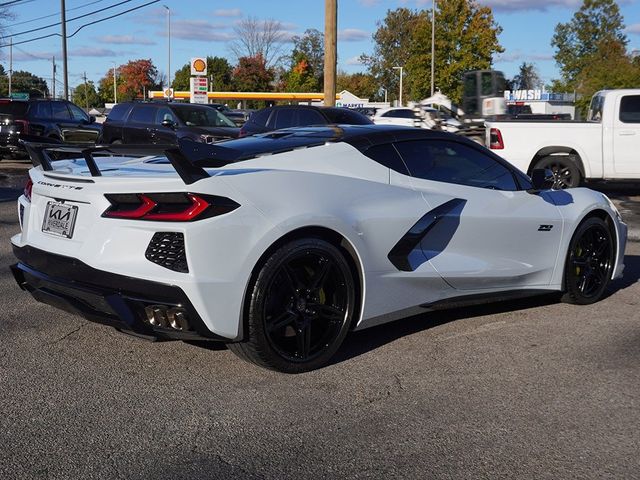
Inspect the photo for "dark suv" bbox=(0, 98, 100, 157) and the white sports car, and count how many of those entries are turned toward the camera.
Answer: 0

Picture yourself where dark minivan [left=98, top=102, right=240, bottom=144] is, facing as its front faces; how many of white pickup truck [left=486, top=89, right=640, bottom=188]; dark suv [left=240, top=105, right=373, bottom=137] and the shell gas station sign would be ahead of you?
2

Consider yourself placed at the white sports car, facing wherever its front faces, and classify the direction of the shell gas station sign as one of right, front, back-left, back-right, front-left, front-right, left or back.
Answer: front-left

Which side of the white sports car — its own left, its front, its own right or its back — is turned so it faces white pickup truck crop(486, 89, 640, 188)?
front

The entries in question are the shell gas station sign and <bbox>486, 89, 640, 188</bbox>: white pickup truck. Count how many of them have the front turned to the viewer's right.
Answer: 1

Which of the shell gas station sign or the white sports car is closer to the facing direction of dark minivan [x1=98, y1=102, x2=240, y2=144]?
the white sports car

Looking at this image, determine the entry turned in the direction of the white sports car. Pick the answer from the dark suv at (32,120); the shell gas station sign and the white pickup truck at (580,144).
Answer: the shell gas station sign

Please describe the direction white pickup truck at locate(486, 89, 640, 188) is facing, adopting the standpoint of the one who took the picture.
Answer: facing to the right of the viewer

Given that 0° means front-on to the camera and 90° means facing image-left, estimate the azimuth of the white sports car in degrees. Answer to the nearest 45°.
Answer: approximately 225°

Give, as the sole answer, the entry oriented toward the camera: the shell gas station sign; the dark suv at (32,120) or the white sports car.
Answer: the shell gas station sign

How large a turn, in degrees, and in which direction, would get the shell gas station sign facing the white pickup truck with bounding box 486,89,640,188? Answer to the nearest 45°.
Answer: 0° — it already faces it

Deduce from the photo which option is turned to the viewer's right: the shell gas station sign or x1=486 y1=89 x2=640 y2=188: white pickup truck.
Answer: the white pickup truck

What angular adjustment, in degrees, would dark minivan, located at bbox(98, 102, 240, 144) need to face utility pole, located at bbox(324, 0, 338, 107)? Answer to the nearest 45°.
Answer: approximately 45° to its left
